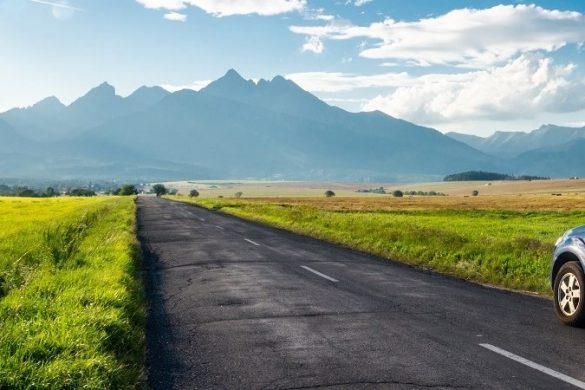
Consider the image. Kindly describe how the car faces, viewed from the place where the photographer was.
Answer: facing away from the viewer and to the left of the viewer
